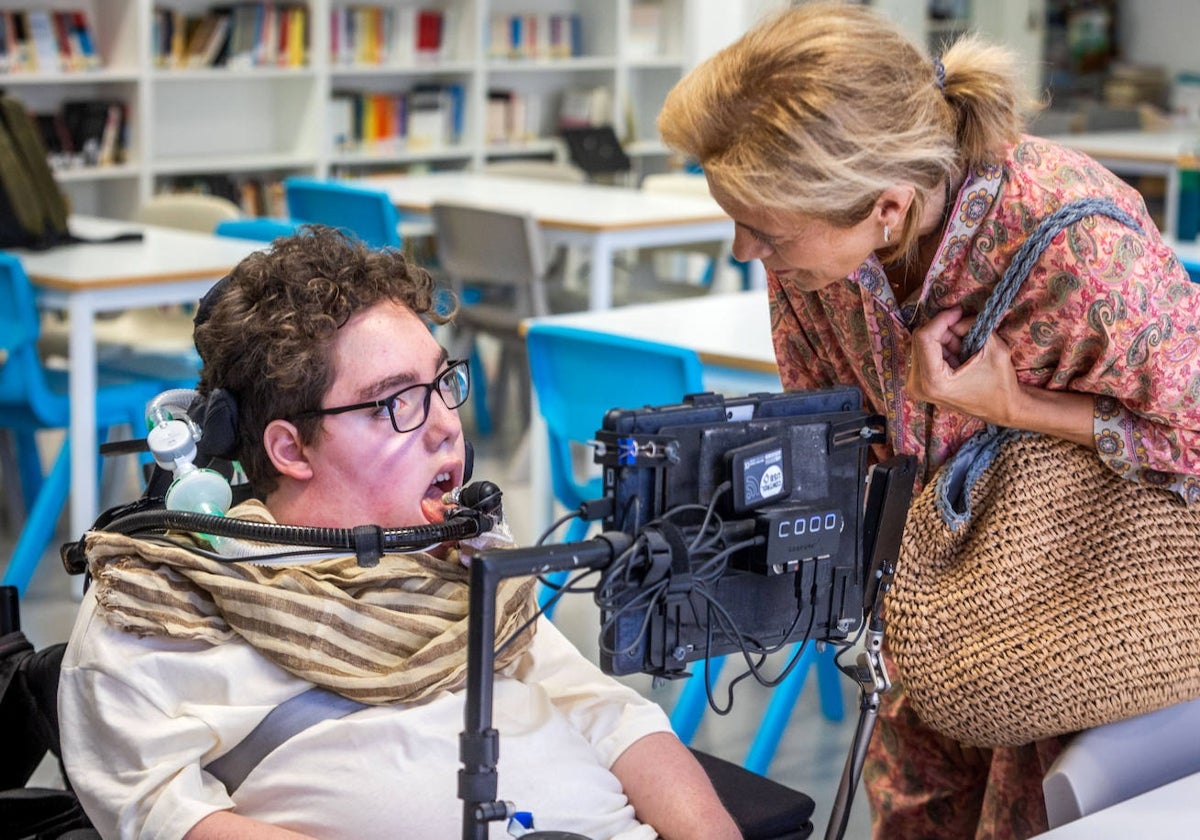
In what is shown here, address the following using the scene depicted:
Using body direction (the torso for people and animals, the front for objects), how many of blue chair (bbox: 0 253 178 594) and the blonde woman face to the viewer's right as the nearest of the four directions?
1

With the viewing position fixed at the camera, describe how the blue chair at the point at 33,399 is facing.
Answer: facing to the right of the viewer

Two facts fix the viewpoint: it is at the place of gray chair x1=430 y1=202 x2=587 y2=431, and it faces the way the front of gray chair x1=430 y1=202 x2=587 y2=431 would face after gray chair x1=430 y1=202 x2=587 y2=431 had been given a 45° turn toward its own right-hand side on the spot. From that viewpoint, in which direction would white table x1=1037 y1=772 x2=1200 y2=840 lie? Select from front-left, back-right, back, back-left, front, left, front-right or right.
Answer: right

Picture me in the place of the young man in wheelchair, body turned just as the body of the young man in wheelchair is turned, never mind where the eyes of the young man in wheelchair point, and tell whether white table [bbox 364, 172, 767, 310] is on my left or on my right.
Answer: on my left

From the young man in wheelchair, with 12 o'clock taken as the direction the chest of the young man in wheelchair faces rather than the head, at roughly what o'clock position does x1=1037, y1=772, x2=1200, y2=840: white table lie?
The white table is roughly at 11 o'clock from the young man in wheelchair.

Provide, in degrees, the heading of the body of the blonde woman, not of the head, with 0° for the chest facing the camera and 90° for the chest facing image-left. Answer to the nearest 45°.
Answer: approximately 45°

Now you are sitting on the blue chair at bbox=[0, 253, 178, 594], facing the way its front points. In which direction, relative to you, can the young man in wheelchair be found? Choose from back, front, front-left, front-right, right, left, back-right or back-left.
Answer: right

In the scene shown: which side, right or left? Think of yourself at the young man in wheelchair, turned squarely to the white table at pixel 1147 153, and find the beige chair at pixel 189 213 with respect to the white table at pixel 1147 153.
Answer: left

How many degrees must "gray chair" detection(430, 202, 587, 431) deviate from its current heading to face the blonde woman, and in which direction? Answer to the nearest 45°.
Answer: approximately 135° to its right

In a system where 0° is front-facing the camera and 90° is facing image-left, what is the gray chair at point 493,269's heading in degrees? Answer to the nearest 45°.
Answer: approximately 225°

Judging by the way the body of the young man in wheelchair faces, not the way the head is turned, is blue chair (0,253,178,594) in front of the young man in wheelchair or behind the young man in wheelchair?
behind

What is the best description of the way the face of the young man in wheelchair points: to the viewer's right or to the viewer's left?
to the viewer's right

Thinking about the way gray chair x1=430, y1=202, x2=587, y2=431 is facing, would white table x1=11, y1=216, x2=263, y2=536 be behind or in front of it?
behind

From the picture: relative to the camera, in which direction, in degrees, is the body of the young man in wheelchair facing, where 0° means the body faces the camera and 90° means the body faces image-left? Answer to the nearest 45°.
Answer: approximately 315°

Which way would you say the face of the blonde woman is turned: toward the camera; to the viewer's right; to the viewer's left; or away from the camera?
to the viewer's left
